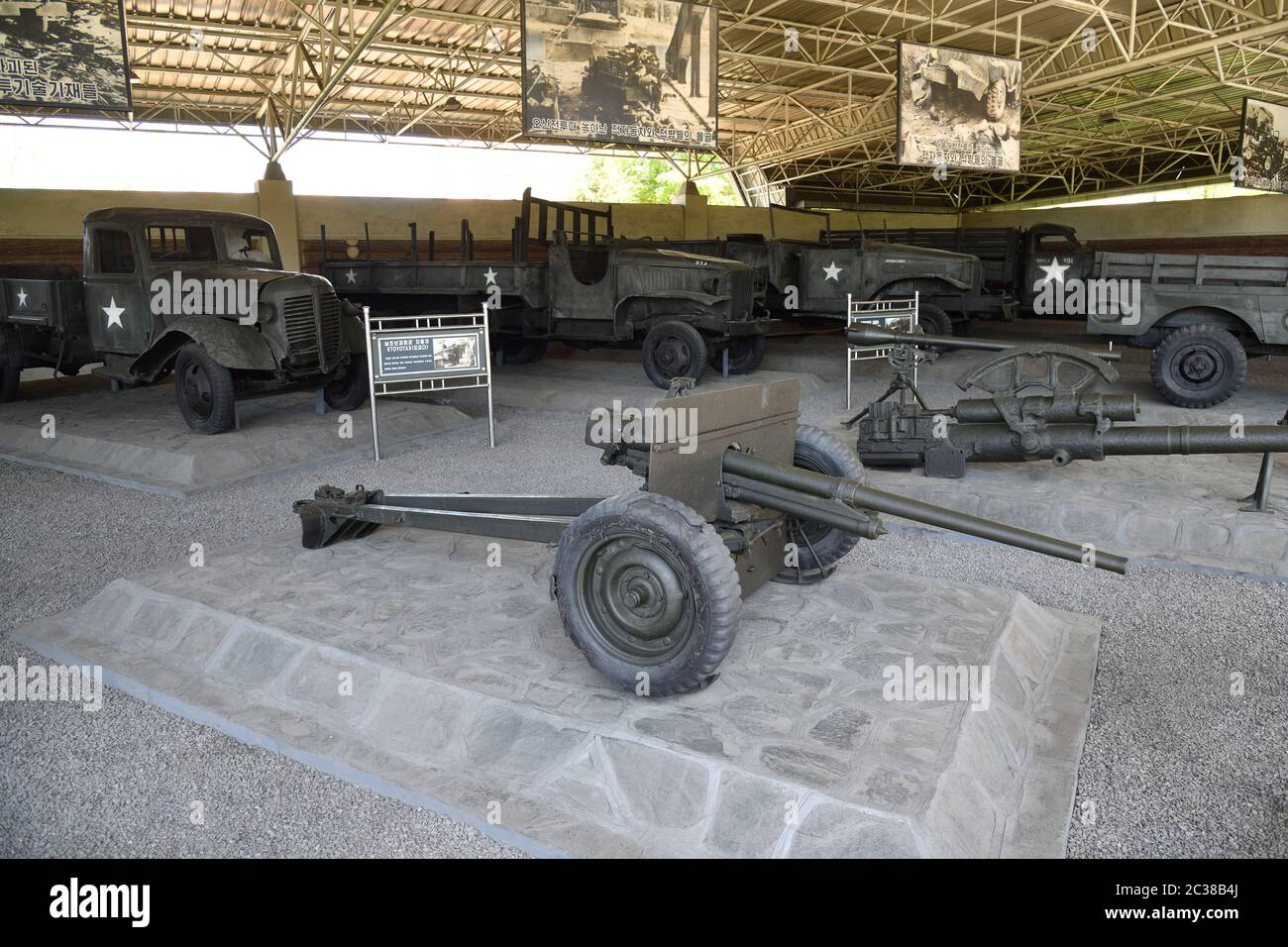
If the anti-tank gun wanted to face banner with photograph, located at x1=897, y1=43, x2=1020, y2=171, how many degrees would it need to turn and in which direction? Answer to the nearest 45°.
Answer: approximately 135° to its left

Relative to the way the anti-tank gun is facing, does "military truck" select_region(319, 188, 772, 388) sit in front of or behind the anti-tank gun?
behind

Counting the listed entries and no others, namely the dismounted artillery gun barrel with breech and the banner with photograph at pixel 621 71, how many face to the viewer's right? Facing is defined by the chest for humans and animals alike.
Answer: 1

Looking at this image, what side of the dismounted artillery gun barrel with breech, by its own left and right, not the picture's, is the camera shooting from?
right

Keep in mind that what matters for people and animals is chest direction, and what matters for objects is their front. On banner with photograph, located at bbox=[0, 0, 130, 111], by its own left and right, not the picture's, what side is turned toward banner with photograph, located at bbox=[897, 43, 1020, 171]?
left

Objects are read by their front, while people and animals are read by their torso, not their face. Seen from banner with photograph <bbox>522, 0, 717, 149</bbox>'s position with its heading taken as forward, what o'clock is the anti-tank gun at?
The anti-tank gun is roughly at 12 o'clock from the banner with photograph.
